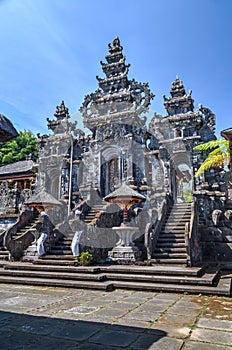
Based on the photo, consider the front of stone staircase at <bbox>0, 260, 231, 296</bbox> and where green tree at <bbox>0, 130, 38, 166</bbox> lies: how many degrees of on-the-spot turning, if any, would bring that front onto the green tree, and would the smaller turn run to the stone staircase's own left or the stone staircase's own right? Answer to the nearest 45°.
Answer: approximately 135° to the stone staircase's own right

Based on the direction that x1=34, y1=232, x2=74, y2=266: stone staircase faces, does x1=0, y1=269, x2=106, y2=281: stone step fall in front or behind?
in front

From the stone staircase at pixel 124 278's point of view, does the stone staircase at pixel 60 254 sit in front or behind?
behind

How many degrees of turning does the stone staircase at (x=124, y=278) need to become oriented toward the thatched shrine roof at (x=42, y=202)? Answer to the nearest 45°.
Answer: approximately 135° to its right

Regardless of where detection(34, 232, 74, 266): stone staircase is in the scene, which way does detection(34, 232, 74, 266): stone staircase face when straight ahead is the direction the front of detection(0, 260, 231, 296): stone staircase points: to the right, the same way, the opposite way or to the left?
the same way

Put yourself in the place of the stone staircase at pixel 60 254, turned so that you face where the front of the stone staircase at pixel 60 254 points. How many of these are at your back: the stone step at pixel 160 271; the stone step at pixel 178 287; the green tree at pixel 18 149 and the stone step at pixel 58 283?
1

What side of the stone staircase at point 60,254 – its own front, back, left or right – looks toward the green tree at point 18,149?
back

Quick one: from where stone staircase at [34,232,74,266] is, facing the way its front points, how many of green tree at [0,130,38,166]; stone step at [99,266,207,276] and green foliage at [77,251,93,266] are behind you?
1

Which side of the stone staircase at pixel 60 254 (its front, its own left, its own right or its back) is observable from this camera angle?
front

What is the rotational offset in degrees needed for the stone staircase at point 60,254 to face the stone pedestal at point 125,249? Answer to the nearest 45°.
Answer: approximately 90° to its left

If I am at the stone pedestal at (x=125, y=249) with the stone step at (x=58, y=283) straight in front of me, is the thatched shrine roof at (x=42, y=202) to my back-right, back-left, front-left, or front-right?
front-right

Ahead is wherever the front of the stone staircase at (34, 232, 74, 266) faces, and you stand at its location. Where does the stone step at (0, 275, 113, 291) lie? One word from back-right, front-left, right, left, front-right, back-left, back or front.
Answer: front

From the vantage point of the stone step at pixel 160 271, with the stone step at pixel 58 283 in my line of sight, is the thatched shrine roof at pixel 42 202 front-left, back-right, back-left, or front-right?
front-right
